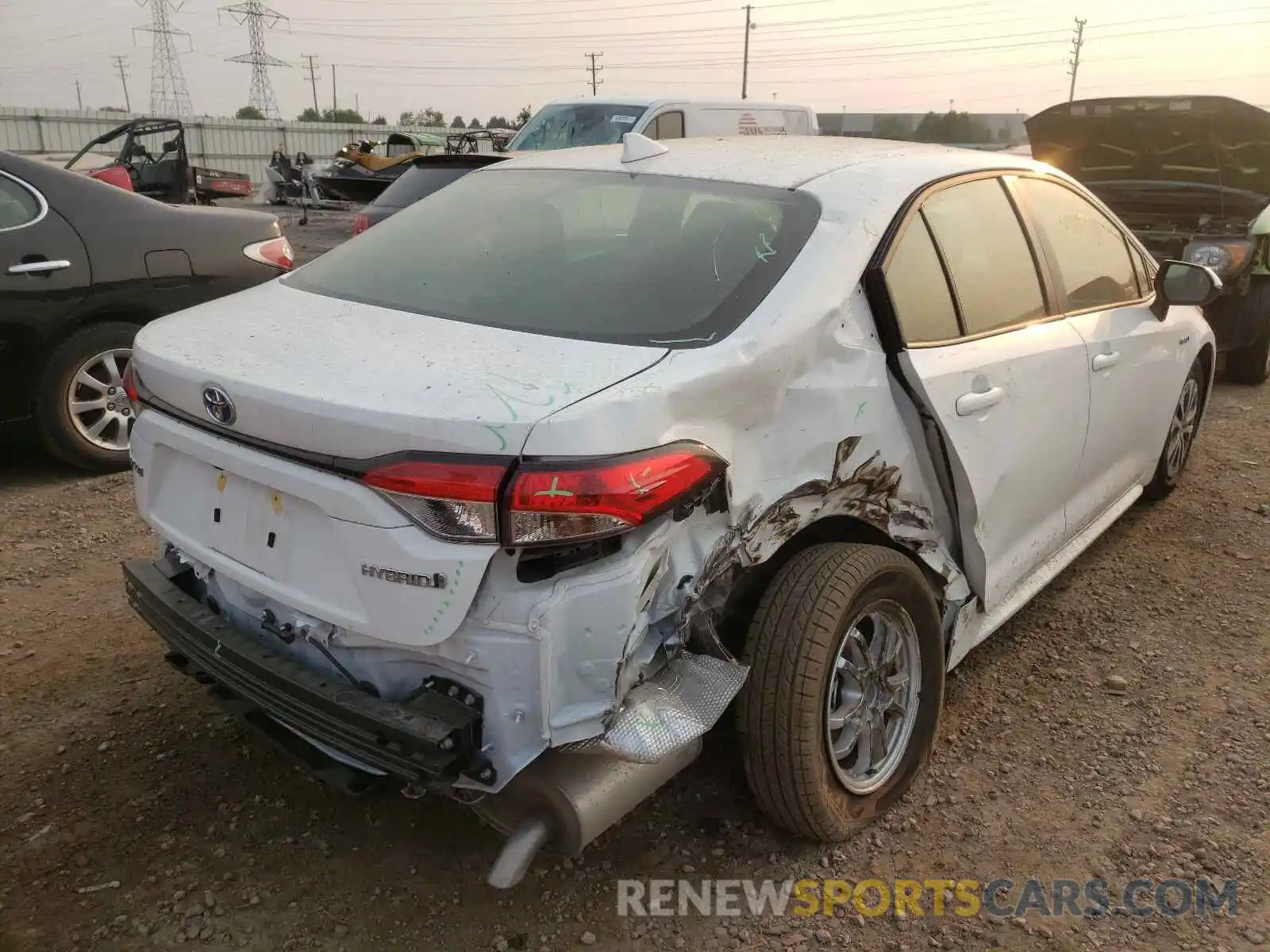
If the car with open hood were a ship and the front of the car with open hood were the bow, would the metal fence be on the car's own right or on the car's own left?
on the car's own right

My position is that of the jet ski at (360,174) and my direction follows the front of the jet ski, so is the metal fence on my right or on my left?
on my right

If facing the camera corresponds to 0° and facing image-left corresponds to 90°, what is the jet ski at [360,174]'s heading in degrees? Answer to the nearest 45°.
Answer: approximately 45°

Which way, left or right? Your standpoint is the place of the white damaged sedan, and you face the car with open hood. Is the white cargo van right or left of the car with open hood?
left

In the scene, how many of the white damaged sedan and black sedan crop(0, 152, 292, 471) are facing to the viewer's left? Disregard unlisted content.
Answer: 1

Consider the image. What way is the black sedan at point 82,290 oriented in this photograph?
to the viewer's left

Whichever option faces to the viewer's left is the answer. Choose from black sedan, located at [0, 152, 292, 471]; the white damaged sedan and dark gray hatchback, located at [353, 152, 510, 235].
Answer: black sedan, located at [0, 152, 292, 471]

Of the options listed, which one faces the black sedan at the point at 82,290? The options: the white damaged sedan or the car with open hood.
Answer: the car with open hood

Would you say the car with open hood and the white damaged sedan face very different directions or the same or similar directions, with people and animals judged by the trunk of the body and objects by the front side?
very different directions

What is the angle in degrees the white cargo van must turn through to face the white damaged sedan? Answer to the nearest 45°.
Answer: approximately 45° to its left

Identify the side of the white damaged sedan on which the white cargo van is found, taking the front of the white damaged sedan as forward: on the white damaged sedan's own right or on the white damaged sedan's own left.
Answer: on the white damaged sedan's own left

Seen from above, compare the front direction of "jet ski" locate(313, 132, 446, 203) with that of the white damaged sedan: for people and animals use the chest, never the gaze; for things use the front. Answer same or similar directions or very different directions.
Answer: very different directions

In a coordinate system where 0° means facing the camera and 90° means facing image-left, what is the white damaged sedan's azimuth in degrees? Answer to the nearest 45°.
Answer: approximately 225°
